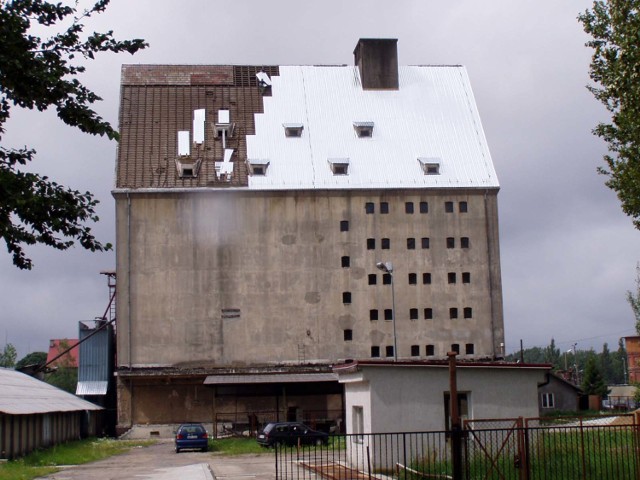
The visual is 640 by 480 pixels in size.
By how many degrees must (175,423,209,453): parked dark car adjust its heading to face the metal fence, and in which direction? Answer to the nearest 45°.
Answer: approximately 180°

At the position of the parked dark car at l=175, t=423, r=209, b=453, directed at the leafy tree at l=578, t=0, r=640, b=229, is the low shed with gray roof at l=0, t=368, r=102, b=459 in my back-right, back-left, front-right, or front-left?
back-right

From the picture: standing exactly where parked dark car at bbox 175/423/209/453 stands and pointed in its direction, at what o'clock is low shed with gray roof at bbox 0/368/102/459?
The low shed with gray roof is roughly at 9 o'clock from the parked dark car.

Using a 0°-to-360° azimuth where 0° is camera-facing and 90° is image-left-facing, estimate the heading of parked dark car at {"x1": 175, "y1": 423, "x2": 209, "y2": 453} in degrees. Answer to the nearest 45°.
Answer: approximately 180°

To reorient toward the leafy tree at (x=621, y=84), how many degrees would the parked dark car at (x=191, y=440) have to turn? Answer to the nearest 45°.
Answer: approximately 135° to its right
